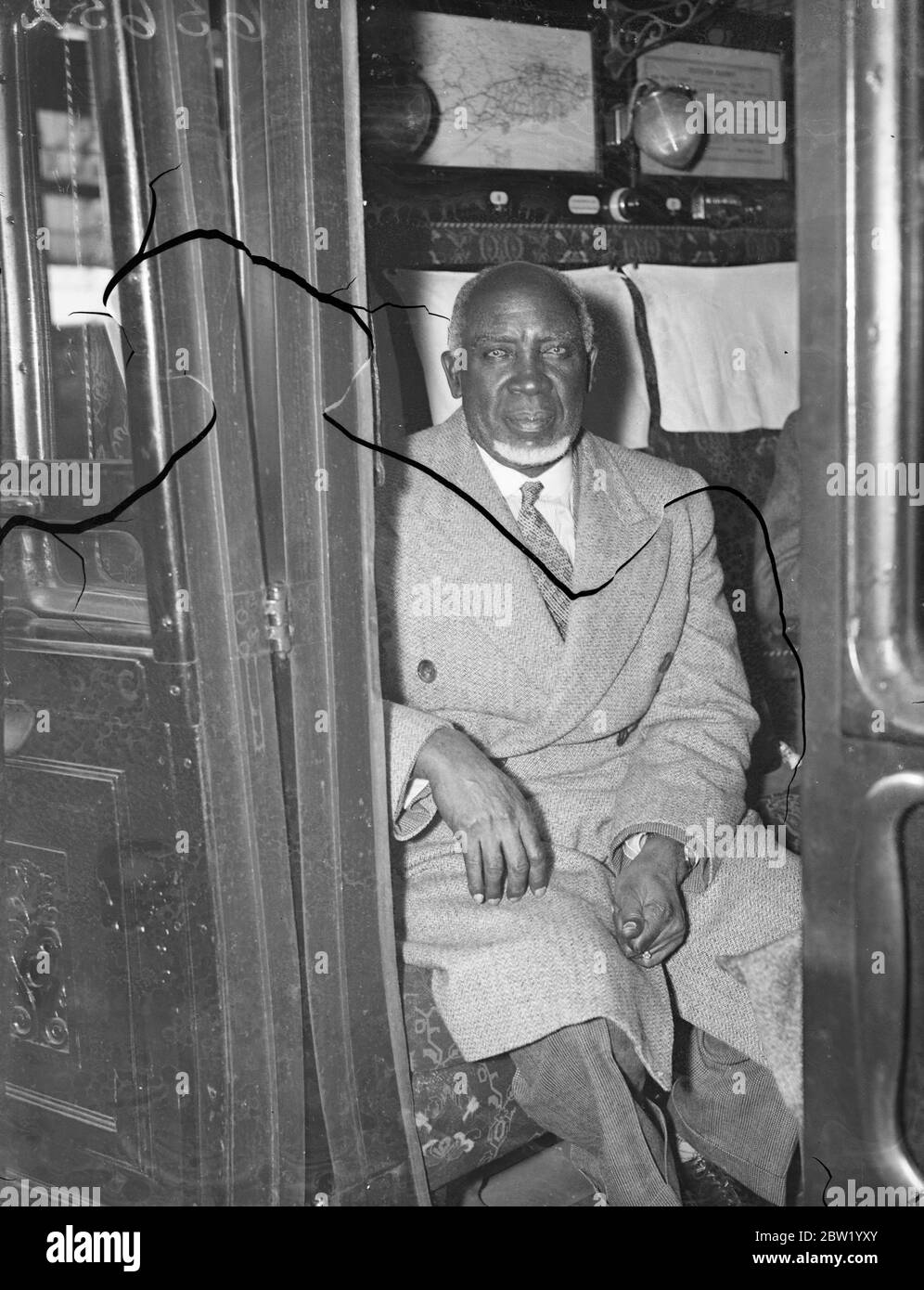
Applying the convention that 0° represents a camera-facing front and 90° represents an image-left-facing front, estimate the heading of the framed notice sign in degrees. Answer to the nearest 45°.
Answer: approximately 0°

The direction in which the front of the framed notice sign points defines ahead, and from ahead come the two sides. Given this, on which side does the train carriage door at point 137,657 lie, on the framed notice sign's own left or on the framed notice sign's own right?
on the framed notice sign's own right

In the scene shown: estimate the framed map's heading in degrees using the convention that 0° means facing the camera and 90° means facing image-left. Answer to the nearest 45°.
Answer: approximately 0°
